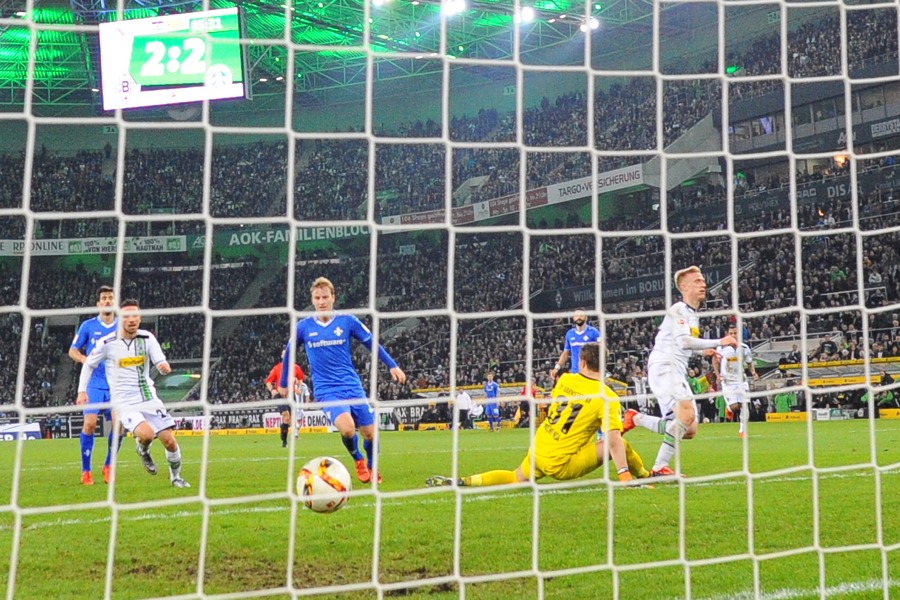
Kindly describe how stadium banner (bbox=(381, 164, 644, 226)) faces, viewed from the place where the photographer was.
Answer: facing the viewer and to the left of the viewer

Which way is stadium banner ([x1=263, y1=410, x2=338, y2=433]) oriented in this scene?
toward the camera

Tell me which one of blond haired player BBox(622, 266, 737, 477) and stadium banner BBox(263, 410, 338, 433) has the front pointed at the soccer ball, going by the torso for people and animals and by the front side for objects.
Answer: the stadium banner

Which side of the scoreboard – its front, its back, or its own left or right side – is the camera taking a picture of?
front

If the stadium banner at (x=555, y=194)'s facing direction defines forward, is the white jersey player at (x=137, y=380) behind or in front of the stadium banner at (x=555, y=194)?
in front

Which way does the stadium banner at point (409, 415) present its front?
toward the camera

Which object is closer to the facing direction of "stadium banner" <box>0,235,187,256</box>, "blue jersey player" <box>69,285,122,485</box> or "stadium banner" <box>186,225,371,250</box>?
the blue jersey player

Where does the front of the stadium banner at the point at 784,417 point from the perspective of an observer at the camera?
facing the viewer

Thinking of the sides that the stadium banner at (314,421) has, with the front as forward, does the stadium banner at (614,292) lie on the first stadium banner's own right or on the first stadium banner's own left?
on the first stadium banner's own left

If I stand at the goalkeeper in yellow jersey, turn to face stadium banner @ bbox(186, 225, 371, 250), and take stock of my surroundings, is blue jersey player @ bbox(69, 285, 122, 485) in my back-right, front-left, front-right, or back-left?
front-left

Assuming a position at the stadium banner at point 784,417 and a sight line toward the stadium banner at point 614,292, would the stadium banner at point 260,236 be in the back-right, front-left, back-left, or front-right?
front-left

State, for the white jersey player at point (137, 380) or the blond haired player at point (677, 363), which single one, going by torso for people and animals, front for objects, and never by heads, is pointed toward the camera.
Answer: the white jersey player
